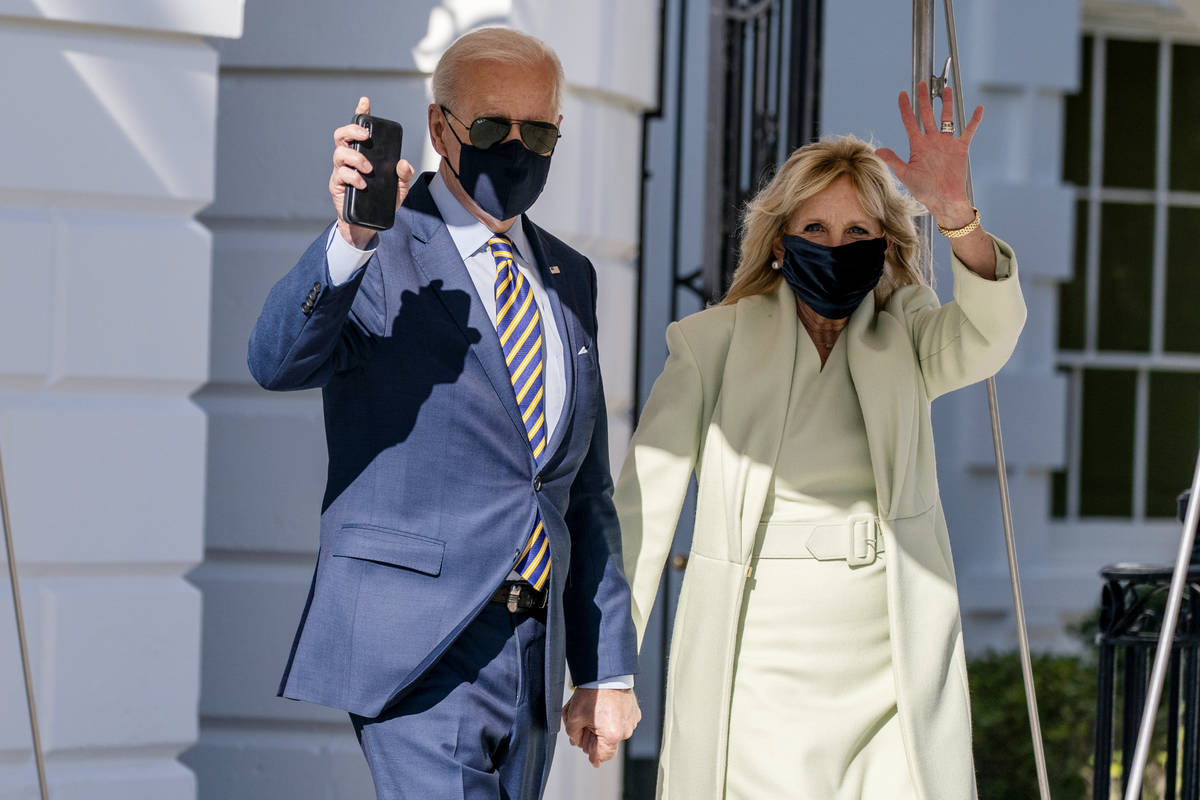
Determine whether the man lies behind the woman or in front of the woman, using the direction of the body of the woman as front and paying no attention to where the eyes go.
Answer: in front

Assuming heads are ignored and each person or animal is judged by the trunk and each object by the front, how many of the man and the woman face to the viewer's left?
0

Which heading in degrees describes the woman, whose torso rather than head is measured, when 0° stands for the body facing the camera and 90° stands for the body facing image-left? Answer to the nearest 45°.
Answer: approximately 0°

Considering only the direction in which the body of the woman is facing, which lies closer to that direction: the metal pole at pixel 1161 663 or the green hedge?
the metal pole

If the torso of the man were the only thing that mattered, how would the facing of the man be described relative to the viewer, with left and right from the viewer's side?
facing the viewer and to the right of the viewer

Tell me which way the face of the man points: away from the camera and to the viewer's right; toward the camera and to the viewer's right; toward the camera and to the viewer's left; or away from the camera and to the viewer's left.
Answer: toward the camera and to the viewer's right

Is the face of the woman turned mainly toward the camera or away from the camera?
toward the camera

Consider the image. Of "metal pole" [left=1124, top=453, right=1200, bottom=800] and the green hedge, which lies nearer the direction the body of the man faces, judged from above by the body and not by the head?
the metal pole

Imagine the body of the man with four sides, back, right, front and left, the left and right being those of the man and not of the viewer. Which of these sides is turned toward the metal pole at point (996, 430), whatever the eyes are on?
left

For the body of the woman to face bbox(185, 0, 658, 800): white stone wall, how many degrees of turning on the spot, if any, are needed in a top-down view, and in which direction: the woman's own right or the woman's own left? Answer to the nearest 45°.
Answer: approximately 135° to the woman's own right

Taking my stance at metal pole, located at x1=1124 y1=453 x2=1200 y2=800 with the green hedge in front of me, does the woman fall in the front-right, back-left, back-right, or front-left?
front-left

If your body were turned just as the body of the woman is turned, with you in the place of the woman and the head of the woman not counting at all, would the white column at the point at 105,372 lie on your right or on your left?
on your right

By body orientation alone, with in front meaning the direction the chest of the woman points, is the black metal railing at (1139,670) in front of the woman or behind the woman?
behind
